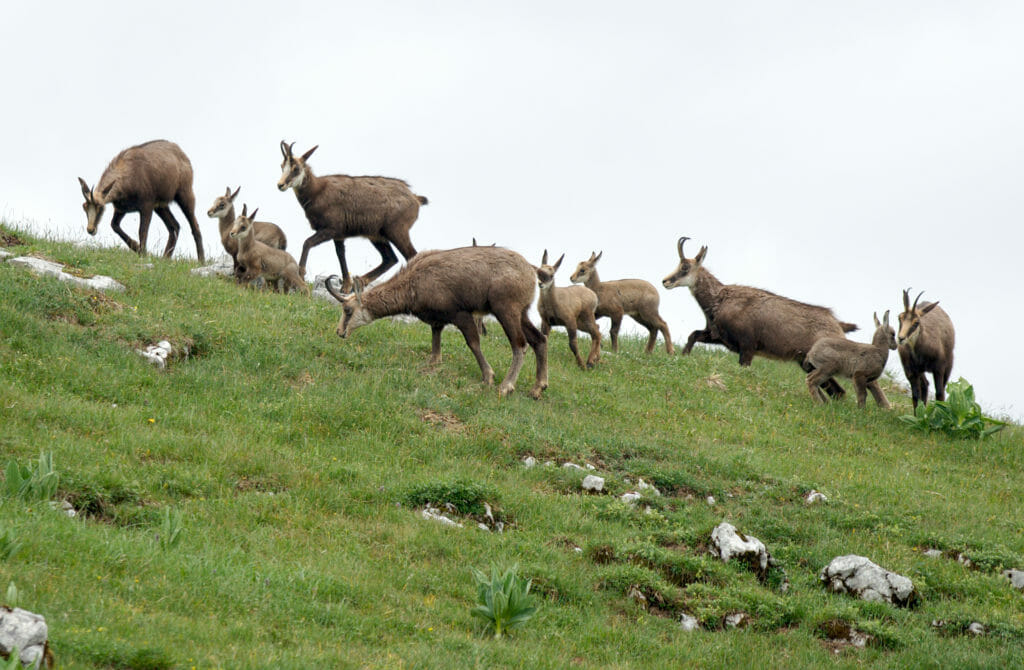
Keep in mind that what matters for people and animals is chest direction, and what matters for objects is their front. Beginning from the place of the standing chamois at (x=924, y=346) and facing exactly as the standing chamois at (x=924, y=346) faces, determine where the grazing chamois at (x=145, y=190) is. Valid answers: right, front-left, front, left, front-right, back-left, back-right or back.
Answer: front-right

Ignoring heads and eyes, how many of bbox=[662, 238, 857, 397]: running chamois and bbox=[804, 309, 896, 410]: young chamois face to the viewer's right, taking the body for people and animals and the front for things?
1

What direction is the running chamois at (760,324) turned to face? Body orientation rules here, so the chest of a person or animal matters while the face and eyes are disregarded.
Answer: to the viewer's left

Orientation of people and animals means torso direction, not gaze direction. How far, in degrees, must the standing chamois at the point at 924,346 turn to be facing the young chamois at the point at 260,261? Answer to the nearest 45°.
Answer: approximately 45° to its right

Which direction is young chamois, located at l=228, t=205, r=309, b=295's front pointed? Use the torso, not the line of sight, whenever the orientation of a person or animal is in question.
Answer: to the viewer's left

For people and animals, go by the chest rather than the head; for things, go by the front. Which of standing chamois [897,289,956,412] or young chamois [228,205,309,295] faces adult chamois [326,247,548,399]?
the standing chamois

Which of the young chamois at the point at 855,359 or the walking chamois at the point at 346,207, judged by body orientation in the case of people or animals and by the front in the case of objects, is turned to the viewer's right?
the young chamois

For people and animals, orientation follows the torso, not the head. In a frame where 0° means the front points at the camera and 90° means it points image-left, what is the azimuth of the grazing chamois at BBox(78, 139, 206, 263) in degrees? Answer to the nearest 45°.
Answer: approximately 45°

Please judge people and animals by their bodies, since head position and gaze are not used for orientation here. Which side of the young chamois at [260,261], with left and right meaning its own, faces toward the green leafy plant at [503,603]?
left

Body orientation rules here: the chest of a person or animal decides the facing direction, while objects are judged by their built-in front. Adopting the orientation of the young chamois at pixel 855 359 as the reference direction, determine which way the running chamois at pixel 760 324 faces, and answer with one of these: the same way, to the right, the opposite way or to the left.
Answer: the opposite way

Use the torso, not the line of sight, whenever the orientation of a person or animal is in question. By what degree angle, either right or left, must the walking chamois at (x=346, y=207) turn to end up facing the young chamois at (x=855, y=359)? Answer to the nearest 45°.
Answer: approximately 135° to its left

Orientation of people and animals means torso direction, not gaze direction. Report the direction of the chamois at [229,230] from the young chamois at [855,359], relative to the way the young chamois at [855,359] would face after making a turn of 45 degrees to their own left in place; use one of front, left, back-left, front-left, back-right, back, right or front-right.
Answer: back-left

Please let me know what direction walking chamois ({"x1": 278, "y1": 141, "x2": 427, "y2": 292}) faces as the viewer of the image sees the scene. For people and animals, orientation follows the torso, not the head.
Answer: facing to the left of the viewer

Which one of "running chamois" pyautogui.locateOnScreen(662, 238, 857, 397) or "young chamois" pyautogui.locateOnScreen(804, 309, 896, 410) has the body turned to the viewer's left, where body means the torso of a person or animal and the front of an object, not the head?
the running chamois

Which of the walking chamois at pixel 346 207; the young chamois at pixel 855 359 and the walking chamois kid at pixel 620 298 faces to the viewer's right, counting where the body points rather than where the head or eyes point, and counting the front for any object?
the young chamois

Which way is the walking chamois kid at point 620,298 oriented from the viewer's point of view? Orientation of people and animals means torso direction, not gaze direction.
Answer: to the viewer's left
